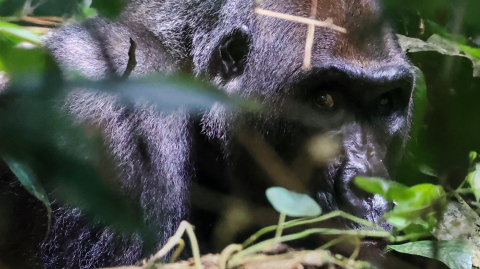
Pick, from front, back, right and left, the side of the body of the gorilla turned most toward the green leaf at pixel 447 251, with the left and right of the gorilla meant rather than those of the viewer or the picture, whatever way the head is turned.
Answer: front

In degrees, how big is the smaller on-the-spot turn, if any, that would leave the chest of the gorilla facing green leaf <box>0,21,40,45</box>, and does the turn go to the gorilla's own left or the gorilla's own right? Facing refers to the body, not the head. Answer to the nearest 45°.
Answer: approximately 135° to the gorilla's own right

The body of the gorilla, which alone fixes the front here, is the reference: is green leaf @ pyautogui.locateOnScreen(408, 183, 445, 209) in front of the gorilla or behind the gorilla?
in front

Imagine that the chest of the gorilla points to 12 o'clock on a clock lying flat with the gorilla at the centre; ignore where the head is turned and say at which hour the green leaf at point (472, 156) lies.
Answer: The green leaf is roughly at 11 o'clock from the gorilla.

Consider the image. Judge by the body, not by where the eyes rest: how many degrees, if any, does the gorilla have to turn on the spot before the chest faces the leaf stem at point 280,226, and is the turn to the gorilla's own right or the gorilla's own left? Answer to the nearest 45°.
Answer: approximately 45° to the gorilla's own right

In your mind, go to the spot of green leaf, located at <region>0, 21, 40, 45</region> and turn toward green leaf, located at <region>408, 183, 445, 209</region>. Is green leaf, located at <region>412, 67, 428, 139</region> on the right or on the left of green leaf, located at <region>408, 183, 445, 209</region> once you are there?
left

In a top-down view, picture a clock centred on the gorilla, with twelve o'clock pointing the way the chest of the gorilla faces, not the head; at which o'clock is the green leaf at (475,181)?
The green leaf is roughly at 12 o'clock from the gorilla.

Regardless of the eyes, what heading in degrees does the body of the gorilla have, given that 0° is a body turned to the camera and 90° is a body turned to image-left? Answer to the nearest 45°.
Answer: approximately 315°
